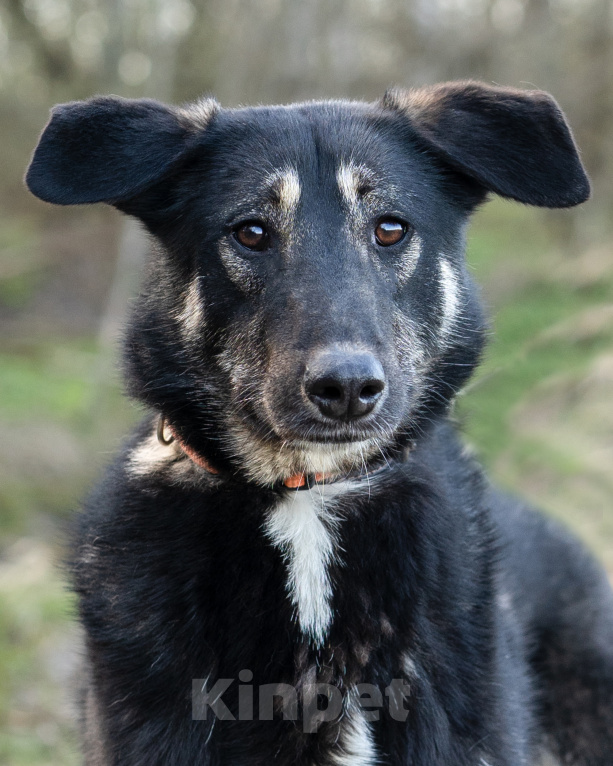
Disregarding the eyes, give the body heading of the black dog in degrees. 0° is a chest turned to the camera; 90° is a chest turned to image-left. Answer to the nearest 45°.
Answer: approximately 0°
